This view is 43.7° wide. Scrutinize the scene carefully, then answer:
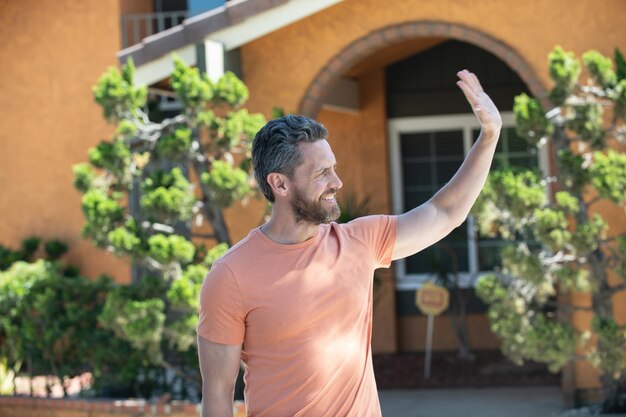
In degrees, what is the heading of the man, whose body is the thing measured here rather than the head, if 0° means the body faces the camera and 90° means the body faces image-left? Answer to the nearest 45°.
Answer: approximately 315°

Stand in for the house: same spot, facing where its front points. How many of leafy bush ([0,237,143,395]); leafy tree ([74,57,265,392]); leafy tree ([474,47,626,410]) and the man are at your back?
0

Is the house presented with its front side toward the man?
yes

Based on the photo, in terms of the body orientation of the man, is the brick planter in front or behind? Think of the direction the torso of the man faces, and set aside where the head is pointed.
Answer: behind

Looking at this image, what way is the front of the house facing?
toward the camera

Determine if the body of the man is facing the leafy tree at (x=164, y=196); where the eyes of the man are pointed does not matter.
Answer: no

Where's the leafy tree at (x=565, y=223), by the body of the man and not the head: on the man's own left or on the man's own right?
on the man's own left

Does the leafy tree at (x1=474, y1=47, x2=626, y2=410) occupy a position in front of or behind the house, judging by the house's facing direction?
in front

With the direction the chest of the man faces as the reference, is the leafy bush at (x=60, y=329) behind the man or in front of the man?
behind

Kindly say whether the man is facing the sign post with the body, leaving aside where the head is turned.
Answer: no

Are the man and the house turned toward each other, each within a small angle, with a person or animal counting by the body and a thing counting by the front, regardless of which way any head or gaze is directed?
no

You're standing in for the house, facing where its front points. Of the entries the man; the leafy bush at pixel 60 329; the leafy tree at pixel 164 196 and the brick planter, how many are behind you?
0

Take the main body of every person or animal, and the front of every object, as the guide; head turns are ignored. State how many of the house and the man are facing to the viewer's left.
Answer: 0
